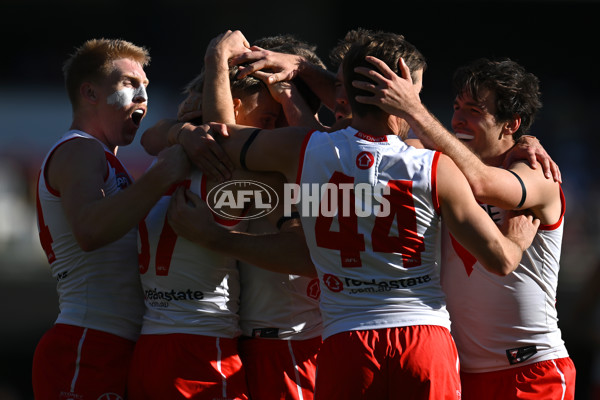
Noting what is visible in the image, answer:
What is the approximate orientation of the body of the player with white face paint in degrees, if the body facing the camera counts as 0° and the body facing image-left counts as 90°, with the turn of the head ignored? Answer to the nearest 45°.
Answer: approximately 270°
